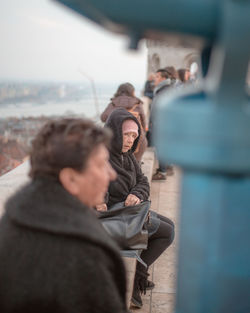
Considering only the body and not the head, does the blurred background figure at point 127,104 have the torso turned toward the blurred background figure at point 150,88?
yes

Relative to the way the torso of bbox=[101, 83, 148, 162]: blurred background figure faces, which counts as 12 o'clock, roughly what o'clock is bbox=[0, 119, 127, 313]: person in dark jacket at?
The person in dark jacket is roughly at 6 o'clock from the blurred background figure.

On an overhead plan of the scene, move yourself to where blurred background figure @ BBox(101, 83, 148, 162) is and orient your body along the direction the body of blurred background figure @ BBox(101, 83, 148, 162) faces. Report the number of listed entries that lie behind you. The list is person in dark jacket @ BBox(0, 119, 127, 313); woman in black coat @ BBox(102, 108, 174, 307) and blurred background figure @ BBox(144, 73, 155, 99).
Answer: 2

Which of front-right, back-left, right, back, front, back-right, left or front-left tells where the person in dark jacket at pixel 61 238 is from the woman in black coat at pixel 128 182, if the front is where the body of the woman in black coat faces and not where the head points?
front-right

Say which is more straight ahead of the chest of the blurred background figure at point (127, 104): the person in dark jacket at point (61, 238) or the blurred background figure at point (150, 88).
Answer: the blurred background figure

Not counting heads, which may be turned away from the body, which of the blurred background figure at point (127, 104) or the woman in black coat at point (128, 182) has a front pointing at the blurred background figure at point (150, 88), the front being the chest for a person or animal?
the blurred background figure at point (127, 104)

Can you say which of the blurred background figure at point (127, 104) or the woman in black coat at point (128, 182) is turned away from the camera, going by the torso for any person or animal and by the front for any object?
the blurred background figure

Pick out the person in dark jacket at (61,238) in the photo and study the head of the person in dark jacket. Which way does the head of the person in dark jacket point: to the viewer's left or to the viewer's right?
to the viewer's right

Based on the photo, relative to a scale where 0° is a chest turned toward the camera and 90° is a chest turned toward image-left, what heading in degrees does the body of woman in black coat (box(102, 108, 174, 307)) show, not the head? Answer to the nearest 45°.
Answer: approximately 315°

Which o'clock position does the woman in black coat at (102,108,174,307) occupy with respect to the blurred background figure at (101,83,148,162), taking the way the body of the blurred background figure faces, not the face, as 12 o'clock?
The woman in black coat is roughly at 6 o'clock from the blurred background figure.

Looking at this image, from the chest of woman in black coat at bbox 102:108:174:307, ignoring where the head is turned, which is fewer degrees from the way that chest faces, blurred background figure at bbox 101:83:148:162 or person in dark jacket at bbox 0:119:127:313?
the person in dark jacket

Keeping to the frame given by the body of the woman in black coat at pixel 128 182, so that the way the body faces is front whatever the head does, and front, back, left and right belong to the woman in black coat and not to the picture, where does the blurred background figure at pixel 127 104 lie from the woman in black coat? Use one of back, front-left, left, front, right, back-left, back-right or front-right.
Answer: back-left

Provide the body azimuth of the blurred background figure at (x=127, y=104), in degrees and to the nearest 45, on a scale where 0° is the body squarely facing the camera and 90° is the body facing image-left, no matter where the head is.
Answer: approximately 180°

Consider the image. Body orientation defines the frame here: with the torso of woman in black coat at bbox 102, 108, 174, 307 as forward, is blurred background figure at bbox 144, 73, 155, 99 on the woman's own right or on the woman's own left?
on the woman's own left

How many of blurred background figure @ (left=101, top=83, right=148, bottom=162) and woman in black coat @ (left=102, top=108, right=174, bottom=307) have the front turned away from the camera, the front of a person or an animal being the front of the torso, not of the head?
1
